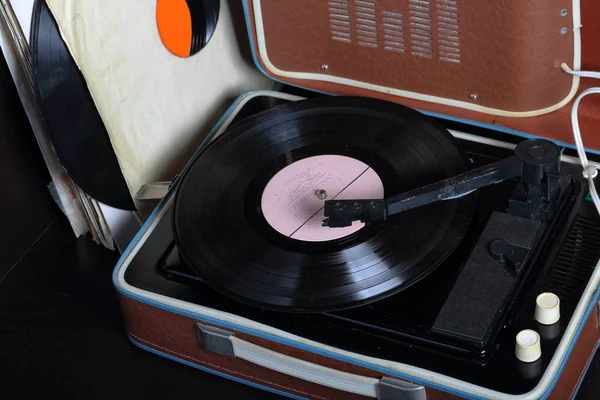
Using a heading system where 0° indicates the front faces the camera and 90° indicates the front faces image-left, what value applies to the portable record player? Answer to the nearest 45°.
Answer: approximately 45°
